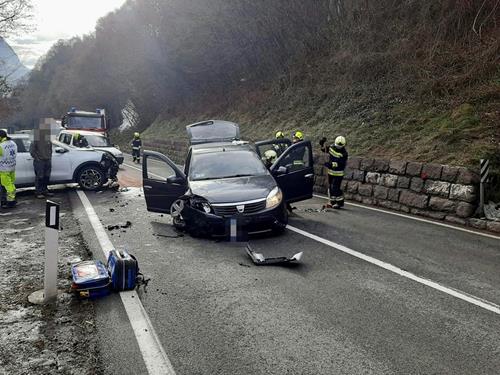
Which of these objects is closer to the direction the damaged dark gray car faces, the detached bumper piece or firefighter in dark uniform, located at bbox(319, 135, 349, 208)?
the detached bumper piece

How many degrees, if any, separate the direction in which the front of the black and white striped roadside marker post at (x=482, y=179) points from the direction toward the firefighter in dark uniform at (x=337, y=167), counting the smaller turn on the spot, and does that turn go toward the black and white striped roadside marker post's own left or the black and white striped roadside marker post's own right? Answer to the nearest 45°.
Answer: approximately 90° to the black and white striped roadside marker post's own right

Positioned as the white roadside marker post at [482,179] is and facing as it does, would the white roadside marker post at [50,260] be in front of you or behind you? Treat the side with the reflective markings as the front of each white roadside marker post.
in front

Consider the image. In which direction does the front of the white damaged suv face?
to the viewer's right

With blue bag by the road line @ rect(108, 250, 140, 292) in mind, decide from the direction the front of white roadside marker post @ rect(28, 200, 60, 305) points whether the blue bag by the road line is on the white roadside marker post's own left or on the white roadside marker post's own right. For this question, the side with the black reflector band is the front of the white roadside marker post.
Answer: on the white roadside marker post's own left

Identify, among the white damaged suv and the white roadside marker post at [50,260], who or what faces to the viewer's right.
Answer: the white damaged suv

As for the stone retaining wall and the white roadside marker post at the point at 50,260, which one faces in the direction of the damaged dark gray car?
the stone retaining wall

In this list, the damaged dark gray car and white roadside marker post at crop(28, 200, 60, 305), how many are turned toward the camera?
2

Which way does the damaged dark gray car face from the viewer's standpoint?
toward the camera

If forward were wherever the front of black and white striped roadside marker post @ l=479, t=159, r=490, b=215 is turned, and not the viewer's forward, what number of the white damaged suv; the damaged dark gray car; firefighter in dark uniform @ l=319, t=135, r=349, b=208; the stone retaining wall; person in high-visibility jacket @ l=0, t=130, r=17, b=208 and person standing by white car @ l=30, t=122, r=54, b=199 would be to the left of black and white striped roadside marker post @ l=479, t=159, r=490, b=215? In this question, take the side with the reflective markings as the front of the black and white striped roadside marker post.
0

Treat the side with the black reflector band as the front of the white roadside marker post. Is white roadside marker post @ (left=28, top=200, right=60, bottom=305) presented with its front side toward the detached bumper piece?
no

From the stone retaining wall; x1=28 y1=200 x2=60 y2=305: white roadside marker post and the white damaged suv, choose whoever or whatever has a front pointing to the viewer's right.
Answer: the white damaged suv

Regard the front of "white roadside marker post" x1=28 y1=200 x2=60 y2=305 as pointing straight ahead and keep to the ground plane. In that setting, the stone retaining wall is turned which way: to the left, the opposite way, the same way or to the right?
to the right

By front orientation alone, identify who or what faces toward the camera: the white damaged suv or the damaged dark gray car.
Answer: the damaged dark gray car

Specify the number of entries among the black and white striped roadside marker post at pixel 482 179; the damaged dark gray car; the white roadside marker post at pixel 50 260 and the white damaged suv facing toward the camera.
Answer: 3

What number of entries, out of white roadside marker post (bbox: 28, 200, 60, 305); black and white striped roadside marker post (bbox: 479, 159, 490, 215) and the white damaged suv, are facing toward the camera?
2

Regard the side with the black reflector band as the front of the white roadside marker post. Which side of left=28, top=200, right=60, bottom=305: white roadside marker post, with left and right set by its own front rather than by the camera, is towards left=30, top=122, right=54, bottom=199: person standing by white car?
back
